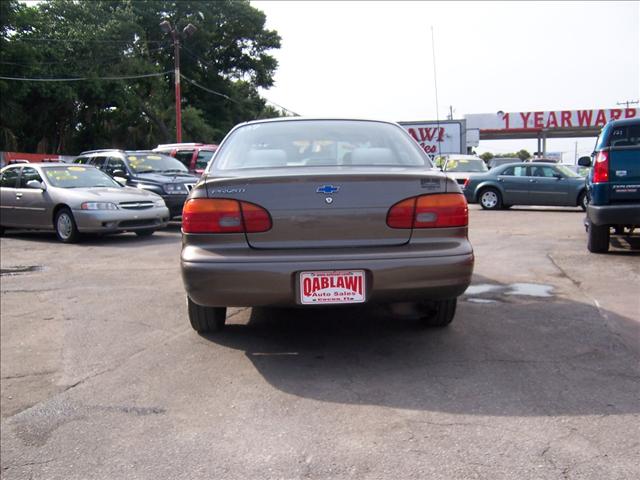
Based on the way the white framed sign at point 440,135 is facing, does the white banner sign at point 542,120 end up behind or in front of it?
behind

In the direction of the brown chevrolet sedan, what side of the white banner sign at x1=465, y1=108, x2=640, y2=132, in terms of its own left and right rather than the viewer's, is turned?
front

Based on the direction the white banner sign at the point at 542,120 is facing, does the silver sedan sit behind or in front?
in front

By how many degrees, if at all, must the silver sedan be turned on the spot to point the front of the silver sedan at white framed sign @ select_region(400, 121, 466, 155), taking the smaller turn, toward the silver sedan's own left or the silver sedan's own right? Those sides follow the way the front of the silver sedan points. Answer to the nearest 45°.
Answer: approximately 90° to the silver sedan's own left

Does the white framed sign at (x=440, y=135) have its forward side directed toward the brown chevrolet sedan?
yes

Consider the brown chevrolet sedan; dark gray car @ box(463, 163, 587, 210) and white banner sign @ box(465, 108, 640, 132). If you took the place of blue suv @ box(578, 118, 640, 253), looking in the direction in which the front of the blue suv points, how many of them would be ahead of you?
2

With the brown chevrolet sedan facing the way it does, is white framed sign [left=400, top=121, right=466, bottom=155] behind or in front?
in front

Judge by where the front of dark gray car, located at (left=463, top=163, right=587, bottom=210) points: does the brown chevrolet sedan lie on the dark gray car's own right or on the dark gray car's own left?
on the dark gray car's own right

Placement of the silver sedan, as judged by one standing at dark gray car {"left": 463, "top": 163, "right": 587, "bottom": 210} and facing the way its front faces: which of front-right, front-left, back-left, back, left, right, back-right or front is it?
back-right

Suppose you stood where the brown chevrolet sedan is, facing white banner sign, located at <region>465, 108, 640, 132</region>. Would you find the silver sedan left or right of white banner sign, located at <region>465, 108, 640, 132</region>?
left

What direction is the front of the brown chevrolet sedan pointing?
away from the camera

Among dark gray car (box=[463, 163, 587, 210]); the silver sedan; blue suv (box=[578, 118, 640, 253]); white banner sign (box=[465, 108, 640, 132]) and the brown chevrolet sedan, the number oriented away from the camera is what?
2

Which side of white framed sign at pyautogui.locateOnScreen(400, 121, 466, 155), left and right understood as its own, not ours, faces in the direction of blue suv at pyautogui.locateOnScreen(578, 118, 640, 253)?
front

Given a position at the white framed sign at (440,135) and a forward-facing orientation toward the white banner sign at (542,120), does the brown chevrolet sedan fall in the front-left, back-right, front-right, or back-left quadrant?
back-right

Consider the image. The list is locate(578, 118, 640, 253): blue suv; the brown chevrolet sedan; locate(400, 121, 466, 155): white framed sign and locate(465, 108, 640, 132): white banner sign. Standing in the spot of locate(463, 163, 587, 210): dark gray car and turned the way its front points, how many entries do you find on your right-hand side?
2

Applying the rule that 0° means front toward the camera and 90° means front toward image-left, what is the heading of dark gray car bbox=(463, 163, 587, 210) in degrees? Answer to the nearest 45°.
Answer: approximately 270°

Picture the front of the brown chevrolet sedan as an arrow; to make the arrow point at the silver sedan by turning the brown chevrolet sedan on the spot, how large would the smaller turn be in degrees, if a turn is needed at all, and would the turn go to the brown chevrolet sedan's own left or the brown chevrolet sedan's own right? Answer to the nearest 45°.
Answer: approximately 45° to the brown chevrolet sedan's own left
